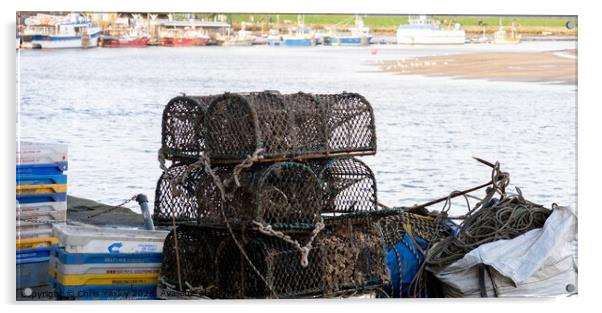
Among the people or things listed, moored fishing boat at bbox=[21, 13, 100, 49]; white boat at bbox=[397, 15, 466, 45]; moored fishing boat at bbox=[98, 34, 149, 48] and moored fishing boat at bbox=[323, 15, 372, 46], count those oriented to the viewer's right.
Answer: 3

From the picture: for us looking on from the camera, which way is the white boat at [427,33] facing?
facing to the left of the viewer

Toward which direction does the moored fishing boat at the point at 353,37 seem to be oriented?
to the viewer's right

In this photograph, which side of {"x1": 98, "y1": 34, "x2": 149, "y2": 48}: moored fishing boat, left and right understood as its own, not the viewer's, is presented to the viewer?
right
